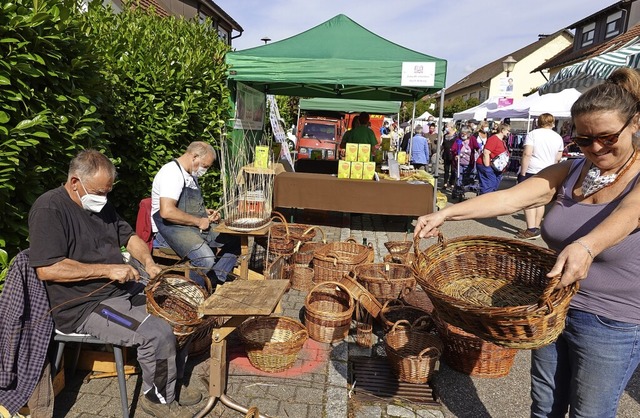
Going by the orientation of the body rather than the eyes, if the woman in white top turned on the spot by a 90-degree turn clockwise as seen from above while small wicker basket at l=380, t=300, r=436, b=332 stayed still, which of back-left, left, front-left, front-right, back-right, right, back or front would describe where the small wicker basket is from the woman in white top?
back-right

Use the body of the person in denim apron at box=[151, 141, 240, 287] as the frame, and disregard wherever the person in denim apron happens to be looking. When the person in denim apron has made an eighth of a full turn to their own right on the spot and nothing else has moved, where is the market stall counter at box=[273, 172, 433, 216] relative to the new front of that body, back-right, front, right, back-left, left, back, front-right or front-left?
back-left

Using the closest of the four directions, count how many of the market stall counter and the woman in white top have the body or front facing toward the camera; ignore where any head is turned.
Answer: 1

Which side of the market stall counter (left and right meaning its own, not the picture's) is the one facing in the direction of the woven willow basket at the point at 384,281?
front

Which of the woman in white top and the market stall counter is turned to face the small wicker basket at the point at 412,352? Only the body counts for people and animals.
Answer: the market stall counter

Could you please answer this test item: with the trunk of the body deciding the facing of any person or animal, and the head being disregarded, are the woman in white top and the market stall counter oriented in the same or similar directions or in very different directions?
very different directions

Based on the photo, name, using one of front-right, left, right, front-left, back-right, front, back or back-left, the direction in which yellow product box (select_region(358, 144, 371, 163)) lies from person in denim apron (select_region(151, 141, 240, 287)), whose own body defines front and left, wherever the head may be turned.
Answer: left

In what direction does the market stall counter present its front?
toward the camera

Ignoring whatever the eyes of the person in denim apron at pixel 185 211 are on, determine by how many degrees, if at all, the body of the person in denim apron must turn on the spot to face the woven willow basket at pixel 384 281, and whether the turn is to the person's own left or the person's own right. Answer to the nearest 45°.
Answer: approximately 45° to the person's own left

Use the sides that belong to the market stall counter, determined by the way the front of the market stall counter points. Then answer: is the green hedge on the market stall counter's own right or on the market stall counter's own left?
on the market stall counter's own right

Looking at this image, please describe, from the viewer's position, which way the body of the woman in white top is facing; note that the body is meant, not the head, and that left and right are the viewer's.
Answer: facing away from the viewer and to the left of the viewer

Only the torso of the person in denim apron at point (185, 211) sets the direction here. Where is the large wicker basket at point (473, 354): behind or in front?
in front

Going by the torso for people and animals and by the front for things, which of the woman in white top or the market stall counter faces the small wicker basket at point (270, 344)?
the market stall counter

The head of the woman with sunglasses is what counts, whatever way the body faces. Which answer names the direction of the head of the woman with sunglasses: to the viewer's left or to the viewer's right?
to the viewer's left

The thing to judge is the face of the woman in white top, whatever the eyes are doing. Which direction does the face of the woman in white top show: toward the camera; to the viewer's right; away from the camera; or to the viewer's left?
away from the camera

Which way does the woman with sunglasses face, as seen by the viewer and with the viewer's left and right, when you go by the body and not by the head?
facing the viewer and to the left of the viewer
